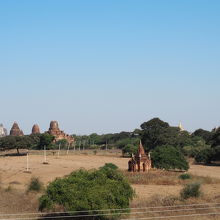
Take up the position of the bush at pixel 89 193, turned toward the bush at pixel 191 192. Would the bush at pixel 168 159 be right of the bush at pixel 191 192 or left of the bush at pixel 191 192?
left

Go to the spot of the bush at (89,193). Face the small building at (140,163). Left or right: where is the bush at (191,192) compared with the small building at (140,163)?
right

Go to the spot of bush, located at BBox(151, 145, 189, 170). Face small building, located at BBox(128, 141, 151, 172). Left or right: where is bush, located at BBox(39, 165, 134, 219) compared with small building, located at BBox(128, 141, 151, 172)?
left
